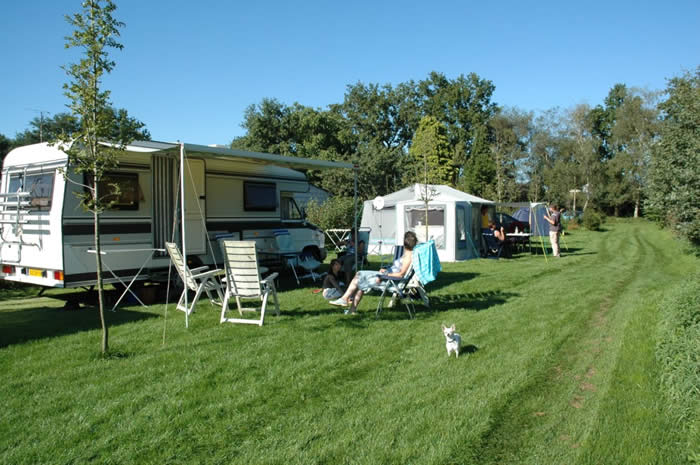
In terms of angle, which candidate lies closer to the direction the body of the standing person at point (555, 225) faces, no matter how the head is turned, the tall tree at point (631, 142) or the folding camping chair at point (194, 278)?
the folding camping chair

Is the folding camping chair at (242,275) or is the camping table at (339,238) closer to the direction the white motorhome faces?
the camping table

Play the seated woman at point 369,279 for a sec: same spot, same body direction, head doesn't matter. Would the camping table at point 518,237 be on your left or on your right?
on your right

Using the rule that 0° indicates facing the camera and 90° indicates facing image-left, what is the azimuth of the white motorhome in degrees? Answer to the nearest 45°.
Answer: approximately 225°

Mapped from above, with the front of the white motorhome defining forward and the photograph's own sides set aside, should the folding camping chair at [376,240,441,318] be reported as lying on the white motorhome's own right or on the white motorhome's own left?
on the white motorhome's own right

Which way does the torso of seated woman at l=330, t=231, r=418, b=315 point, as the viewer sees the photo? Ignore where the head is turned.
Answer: to the viewer's left

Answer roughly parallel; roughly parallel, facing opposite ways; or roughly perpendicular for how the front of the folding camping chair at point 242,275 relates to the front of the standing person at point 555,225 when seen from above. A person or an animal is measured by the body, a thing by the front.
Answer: roughly perpendicular

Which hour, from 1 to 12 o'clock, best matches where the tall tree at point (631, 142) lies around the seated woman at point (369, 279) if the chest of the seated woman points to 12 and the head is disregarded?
The tall tree is roughly at 4 o'clock from the seated woman.

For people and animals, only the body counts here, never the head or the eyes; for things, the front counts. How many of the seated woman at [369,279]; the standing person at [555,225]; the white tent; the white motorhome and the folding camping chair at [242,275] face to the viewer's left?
2

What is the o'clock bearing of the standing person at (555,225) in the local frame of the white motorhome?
The standing person is roughly at 1 o'clock from the white motorhome.

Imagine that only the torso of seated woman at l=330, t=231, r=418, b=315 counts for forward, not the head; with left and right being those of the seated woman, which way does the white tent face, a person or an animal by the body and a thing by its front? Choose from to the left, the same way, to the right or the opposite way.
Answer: to the left

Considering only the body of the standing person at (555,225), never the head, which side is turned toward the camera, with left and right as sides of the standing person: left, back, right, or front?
left
